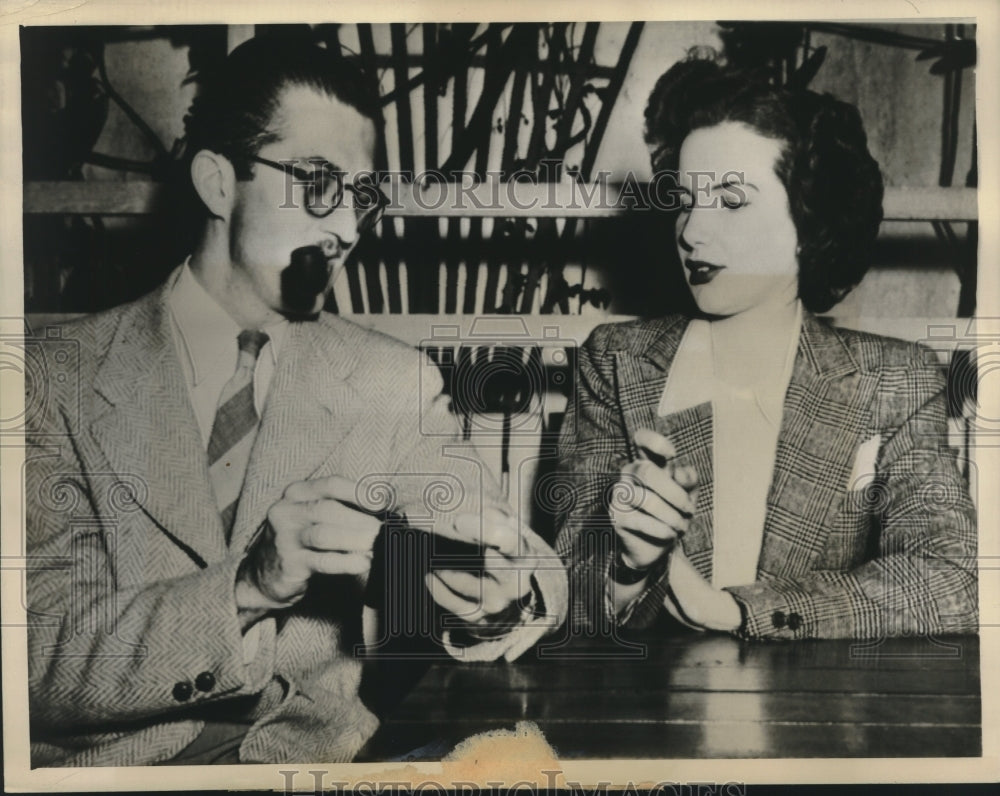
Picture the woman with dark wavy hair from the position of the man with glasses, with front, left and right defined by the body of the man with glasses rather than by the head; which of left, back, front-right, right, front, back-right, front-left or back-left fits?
front-left

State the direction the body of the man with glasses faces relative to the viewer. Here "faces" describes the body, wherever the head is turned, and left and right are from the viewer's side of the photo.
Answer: facing the viewer and to the right of the viewer

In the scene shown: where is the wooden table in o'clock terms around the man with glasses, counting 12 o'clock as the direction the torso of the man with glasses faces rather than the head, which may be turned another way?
The wooden table is roughly at 11 o'clock from the man with glasses.

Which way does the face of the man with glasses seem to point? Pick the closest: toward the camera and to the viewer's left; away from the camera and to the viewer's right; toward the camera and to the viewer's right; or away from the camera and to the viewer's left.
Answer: toward the camera and to the viewer's right

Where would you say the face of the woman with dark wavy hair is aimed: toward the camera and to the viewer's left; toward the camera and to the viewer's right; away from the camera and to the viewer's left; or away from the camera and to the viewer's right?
toward the camera and to the viewer's left
